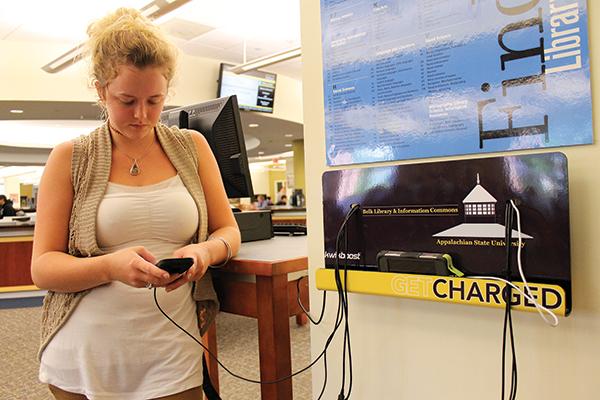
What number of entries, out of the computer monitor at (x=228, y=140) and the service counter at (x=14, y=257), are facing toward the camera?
1

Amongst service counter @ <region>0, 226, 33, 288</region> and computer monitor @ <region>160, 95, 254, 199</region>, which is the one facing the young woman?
the service counter

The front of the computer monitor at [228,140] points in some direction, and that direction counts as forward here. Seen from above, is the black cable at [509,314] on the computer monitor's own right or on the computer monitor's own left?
on the computer monitor's own right

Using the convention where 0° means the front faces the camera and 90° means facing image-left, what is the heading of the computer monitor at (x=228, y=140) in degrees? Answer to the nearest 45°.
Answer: approximately 225°

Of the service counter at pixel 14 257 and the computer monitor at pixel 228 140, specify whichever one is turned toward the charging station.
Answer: the service counter

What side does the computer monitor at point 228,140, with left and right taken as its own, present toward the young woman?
back

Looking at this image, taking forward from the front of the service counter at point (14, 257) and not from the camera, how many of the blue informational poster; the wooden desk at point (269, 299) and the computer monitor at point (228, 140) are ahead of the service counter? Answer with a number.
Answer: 3

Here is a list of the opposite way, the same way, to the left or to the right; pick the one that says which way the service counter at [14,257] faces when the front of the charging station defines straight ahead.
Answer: to the left

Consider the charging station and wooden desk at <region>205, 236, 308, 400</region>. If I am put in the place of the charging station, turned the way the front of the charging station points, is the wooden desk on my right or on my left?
on my right

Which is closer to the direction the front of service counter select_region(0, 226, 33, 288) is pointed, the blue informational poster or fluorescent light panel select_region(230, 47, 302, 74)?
the blue informational poster

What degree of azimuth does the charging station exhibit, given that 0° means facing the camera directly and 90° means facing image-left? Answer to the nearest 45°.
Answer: approximately 45°
